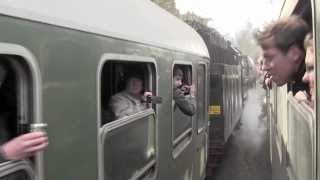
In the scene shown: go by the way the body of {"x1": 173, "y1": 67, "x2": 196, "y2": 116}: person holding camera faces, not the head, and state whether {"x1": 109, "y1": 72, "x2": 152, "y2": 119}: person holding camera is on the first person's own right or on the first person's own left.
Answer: on the first person's own right

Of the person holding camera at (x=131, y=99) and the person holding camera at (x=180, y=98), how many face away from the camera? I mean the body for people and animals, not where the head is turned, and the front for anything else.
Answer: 0

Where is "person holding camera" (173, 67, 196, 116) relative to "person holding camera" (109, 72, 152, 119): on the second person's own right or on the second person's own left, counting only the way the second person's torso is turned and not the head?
on the second person's own left

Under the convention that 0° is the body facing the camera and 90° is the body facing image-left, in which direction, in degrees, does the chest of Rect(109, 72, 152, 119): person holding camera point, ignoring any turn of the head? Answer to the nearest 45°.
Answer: approximately 315°

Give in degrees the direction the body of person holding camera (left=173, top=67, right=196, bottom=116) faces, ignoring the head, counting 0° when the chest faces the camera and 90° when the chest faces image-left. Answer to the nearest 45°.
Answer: approximately 315°
